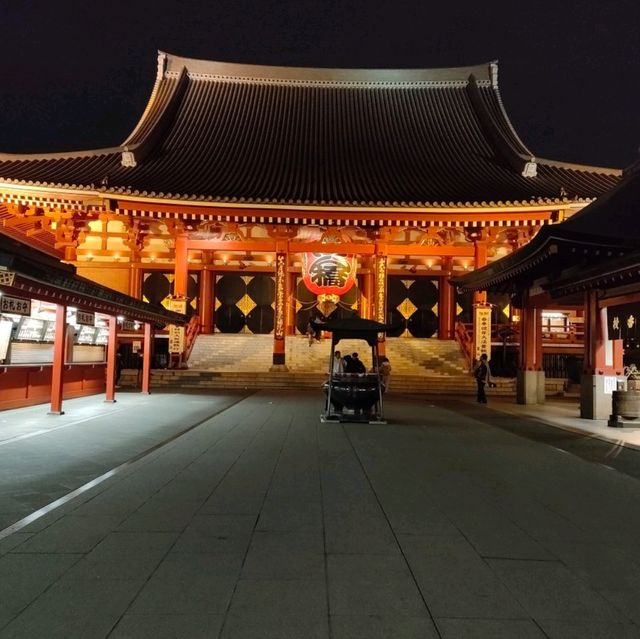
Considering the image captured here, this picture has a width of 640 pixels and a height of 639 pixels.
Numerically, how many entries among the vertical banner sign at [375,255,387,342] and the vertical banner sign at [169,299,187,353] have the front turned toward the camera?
2

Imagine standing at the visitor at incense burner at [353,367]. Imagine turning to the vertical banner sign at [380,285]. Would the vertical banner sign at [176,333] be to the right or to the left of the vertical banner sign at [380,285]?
left

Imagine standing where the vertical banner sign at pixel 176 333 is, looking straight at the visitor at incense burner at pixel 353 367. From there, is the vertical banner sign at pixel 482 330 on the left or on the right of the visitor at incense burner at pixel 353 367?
left

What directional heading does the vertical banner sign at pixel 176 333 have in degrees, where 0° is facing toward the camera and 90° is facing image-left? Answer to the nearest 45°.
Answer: approximately 0°

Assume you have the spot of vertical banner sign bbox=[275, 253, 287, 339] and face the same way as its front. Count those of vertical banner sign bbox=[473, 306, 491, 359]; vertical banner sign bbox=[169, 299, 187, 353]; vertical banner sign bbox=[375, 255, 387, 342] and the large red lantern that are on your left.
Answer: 3
